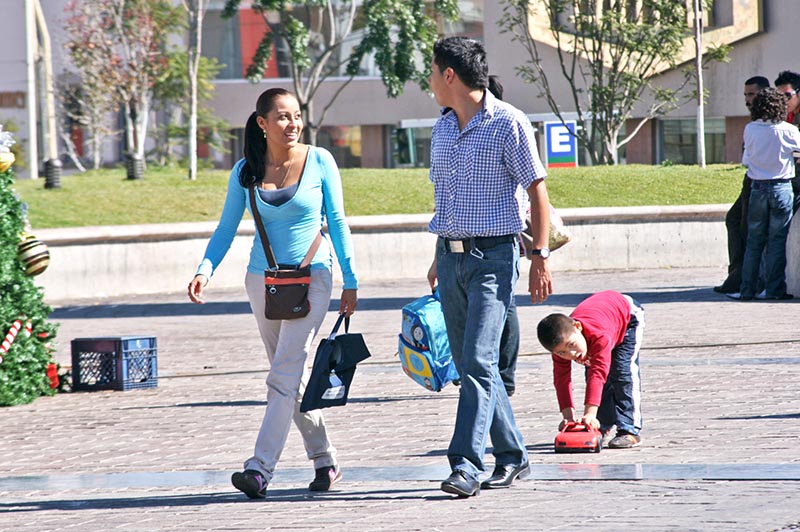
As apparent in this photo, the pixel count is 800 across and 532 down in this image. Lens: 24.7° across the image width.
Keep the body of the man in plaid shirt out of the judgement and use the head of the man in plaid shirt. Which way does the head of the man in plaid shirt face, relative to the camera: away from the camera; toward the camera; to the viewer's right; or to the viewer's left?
to the viewer's left

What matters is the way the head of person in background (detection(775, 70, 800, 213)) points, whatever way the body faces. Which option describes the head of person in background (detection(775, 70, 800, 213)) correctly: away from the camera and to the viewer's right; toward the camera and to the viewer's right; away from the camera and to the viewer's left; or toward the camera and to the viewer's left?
toward the camera and to the viewer's left

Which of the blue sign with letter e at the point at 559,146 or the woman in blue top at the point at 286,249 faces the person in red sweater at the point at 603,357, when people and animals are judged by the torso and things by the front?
the blue sign with letter e

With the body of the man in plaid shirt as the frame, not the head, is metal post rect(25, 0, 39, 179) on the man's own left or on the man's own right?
on the man's own right

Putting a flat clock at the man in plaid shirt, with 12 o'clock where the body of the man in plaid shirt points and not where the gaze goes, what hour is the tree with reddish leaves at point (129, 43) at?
The tree with reddish leaves is roughly at 4 o'clock from the man in plaid shirt.

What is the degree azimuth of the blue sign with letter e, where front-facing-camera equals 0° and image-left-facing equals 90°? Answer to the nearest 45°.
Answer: approximately 0°

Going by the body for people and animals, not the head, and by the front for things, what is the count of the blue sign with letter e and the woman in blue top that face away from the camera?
0

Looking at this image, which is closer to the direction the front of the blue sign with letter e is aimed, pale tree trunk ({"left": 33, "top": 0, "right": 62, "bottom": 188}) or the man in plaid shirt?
the man in plaid shirt

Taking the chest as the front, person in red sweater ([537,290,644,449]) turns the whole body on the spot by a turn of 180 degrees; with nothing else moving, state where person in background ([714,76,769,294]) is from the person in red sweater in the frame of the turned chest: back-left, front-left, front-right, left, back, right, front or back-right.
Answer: front-left

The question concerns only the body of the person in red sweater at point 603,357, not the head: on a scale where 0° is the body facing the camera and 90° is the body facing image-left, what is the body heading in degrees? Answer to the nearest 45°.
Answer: approximately 45°

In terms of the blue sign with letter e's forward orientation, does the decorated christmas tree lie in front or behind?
in front

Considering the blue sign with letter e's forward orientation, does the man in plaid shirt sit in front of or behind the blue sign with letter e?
in front
